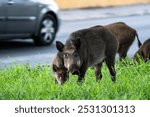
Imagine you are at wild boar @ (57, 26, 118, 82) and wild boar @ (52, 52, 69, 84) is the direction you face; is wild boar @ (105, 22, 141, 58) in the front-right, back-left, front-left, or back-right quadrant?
back-right

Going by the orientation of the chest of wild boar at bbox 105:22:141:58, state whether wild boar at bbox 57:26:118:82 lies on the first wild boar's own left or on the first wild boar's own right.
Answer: on the first wild boar's own left

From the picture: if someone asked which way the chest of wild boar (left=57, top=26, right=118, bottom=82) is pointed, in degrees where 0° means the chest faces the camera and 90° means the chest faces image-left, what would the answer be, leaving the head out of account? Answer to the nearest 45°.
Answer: approximately 45°

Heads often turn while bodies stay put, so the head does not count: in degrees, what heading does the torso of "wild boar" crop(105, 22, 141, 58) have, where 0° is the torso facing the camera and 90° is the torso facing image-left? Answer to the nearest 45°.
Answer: approximately 90°

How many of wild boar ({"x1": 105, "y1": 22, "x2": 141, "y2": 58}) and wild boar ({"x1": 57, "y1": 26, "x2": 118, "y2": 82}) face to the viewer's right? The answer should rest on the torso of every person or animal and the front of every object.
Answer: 0

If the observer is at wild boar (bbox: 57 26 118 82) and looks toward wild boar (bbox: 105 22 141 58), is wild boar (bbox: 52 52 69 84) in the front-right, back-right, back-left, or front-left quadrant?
back-left
